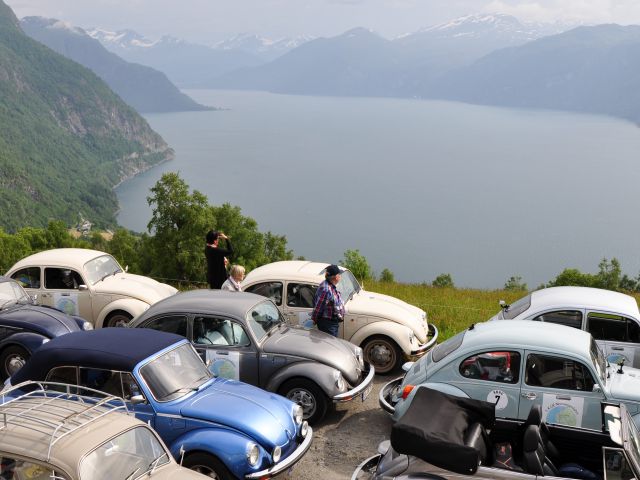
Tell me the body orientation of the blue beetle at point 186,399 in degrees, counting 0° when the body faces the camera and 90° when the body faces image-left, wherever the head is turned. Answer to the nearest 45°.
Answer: approximately 315°

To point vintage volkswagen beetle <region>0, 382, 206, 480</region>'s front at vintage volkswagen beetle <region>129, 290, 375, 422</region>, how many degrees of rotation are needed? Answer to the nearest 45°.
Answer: approximately 90° to its left

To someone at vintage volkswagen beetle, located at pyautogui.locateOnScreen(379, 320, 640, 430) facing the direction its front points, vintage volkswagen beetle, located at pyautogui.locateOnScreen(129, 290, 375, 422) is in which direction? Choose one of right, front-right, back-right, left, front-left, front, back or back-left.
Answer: back

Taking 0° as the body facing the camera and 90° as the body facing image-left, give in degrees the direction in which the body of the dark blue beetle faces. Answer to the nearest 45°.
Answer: approximately 315°

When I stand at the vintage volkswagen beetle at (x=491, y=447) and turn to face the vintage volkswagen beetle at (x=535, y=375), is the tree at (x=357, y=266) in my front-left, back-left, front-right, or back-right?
front-left

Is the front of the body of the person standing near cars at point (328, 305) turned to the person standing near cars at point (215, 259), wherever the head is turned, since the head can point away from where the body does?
no

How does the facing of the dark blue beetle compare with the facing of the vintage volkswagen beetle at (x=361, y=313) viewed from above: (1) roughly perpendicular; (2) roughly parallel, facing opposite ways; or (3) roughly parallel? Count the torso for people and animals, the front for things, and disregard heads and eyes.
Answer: roughly parallel

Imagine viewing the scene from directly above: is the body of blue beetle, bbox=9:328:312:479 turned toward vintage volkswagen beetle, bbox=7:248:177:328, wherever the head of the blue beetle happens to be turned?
no

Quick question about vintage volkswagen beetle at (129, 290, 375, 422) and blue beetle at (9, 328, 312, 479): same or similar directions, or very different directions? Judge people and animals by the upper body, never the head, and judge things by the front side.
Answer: same or similar directions

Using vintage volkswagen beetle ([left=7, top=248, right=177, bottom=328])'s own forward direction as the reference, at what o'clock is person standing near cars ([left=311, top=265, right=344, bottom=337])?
The person standing near cars is roughly at 12 o'clock from the vintage volkswagen beetle.

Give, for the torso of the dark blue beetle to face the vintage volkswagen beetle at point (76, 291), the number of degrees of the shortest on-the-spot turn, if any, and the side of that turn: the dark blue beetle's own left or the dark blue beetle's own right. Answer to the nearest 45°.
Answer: approximately 135° to the dark blue beetle's own left

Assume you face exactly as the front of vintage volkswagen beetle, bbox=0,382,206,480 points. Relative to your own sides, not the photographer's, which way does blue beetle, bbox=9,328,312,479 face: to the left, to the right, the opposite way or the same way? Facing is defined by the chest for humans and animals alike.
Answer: the same way

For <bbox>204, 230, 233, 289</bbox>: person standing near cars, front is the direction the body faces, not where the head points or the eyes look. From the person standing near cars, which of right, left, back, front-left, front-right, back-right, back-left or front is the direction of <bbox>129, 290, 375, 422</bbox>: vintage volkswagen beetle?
back-right

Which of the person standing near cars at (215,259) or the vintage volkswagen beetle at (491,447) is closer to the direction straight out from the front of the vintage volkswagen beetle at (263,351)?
the vintage volkswagen beetle

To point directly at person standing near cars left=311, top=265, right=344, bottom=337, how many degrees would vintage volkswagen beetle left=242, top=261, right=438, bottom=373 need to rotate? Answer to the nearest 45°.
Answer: approximately 90° to its right

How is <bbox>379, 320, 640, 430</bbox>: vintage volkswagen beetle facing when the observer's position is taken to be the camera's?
facing to the right of the viewer

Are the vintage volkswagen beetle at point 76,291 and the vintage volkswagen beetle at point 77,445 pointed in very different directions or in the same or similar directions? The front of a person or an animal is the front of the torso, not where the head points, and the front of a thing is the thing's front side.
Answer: same or similar directions
